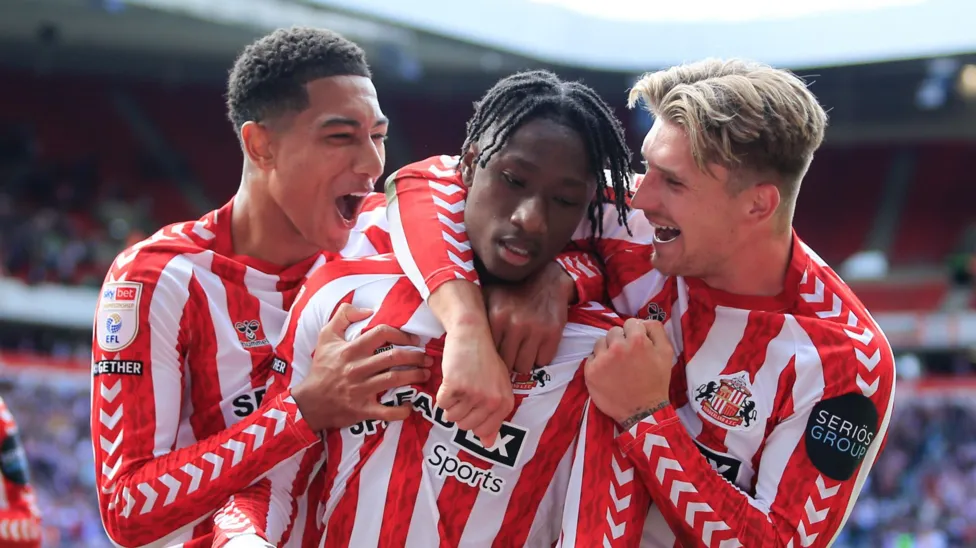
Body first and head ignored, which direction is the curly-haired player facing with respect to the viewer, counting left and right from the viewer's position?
facing the viewer and to the right of the viewer

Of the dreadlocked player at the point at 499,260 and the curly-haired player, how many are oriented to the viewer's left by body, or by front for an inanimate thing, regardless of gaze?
0

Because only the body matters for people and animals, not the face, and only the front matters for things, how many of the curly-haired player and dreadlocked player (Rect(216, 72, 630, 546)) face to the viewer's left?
0

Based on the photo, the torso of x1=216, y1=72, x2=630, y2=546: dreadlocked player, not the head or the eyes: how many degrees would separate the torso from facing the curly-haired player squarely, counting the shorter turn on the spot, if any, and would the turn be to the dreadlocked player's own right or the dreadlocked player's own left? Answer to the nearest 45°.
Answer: approximately 135° to the dreadlocked player's own right

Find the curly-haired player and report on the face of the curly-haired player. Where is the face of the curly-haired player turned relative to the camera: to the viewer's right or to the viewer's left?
to the viewer's right

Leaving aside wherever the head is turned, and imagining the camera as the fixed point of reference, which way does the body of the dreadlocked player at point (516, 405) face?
toward the camera

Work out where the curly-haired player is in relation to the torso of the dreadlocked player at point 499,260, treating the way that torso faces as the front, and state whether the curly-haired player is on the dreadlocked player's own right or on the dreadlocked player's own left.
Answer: on the dreadlocked player's own right

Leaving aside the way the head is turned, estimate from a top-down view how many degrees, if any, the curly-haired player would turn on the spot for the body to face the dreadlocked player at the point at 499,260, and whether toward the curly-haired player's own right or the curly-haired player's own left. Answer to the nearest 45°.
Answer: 0° — they already face them
